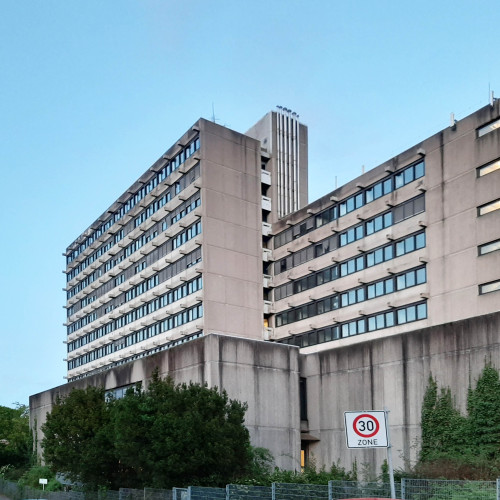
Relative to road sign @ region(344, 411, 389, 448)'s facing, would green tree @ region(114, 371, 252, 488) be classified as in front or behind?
behind

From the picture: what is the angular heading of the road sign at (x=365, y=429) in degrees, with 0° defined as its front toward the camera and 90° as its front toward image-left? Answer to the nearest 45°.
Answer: approximately 0°

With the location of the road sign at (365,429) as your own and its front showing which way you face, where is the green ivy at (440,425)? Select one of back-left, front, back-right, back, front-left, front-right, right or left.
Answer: back

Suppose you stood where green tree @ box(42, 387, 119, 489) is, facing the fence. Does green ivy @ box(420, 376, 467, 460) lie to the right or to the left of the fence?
left

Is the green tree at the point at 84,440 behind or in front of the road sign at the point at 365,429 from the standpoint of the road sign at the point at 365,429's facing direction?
behind
